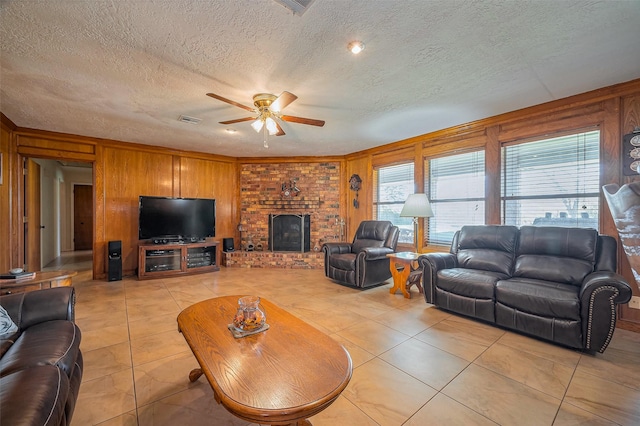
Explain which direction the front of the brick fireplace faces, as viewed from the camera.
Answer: facing the viewer

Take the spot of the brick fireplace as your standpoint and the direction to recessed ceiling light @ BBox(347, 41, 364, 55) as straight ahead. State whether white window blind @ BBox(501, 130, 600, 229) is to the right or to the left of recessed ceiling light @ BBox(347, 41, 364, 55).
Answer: left

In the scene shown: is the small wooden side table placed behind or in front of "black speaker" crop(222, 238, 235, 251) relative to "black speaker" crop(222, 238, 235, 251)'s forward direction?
in front

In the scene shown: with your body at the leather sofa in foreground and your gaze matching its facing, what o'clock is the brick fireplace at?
The brick fireplace is roughly at 11 o'clock from the leather sofa in foreground.

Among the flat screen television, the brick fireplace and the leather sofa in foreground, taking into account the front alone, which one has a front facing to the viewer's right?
the leather sofa in foreground

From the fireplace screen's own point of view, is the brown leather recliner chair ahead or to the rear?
ahead

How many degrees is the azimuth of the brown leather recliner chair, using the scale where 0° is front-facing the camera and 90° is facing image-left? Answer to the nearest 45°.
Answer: approximately 45°

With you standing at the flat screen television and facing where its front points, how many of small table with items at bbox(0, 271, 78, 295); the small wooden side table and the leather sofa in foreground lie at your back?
0

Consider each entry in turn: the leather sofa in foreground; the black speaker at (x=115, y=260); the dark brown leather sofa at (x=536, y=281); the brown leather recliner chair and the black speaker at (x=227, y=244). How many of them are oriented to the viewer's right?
1

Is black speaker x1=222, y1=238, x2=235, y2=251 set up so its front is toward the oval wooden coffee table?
yes

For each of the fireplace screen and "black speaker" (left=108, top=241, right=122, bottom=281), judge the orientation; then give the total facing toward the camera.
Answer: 2

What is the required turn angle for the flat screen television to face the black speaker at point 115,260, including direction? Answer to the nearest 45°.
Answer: approximately 90° to its right

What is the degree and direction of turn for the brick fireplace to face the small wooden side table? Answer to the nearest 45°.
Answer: approximately 45° to its left

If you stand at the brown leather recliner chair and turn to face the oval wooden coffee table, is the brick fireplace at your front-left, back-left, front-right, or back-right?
back-right

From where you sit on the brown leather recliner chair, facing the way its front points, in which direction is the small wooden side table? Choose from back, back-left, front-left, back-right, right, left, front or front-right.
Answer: left

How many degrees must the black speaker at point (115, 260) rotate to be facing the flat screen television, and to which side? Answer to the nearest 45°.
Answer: approximately 90° to its left

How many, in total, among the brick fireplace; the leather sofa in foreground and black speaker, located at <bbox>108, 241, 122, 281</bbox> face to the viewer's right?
1

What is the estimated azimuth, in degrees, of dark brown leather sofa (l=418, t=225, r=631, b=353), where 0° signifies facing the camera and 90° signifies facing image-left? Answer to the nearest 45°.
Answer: approximately 45°

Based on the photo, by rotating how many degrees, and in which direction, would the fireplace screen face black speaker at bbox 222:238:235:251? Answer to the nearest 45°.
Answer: approximately 90° to its right

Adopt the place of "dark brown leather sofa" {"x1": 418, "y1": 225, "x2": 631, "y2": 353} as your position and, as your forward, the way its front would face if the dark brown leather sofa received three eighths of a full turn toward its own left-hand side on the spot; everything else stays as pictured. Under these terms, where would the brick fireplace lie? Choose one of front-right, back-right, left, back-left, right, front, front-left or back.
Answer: back

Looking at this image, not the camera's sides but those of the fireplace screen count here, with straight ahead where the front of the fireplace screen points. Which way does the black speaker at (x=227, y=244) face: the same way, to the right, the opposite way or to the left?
the same way

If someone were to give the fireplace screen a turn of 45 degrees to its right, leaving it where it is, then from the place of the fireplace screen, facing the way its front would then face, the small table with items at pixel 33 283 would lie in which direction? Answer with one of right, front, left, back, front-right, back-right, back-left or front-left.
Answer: front

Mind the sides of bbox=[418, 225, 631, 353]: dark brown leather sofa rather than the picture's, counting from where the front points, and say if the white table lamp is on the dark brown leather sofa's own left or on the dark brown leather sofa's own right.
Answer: on the dark brown leather sofa's own right

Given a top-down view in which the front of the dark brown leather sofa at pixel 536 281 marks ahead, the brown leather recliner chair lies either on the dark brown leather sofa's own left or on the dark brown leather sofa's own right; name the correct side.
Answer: on the dark brown leather sofa's own right
